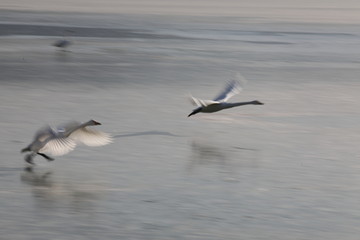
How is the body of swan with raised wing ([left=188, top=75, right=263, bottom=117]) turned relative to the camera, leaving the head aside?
to the viewer's right
